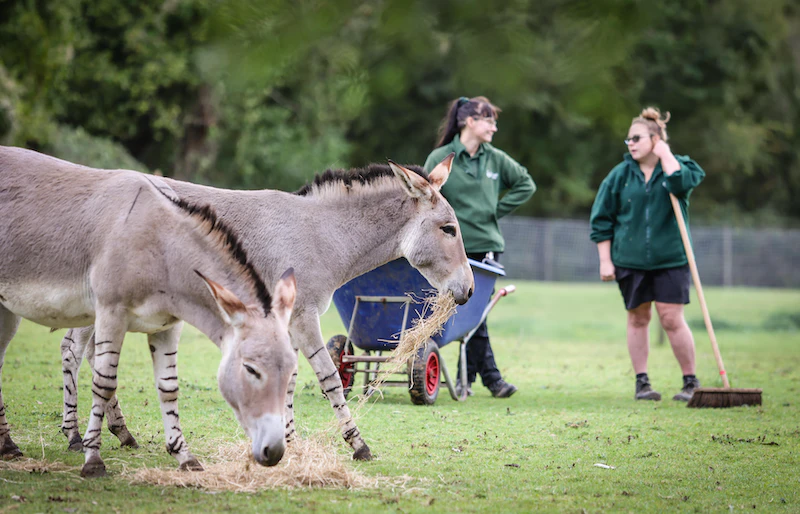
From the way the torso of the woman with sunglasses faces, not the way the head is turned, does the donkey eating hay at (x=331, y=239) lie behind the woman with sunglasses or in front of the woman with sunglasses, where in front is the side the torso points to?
in front

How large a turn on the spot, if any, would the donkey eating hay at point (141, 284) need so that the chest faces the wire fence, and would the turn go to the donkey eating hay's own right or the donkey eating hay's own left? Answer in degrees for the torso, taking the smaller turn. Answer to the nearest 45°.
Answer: approximately 90° to the donkey eating hay's own left

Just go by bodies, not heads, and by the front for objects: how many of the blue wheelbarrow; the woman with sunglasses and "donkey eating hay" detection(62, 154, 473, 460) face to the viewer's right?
1

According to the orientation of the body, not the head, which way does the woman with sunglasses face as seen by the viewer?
toward the camera

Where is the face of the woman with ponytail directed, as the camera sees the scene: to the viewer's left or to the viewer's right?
to the viewer's right

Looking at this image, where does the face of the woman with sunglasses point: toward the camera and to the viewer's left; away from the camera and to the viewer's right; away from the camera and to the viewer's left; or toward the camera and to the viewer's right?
toward the camera and to the viewer's left

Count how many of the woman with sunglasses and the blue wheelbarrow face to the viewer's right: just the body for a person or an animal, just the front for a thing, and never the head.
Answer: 0

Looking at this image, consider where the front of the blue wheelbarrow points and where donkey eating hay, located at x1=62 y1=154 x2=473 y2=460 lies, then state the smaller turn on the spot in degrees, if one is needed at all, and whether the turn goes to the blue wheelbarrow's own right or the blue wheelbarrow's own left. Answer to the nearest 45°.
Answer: approximately 45° to the blue wheelbarrow's own left

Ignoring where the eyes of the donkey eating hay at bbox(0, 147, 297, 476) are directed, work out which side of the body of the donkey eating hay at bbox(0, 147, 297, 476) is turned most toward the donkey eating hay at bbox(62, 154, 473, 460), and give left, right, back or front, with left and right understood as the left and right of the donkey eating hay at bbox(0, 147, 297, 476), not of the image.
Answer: left

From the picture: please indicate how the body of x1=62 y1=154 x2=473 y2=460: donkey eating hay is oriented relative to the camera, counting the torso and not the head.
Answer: to the viewer's right

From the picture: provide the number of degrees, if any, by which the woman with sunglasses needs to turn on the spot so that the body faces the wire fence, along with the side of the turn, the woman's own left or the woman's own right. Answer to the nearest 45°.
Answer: approximately 180°

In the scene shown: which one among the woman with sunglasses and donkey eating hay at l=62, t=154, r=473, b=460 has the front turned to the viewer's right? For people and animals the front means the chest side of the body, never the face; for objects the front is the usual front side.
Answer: the donkey eating hay

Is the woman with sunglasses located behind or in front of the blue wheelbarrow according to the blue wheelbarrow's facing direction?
behind

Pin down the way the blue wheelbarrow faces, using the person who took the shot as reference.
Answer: facing the viewer and to the left of the viewer
